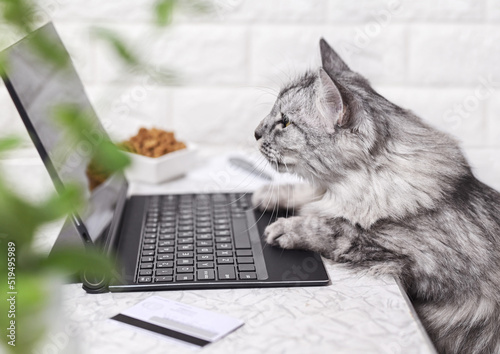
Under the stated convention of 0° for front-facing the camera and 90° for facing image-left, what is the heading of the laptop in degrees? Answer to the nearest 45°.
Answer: approximately 270°

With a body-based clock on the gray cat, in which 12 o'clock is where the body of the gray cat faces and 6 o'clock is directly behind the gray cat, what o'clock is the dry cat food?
The dry cat food is roughly at 1 o'clock from the gray cat.

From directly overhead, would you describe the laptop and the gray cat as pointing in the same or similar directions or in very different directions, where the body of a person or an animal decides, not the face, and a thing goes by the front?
very different directions

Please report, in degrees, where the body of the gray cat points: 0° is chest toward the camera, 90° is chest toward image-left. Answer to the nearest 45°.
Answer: approximately 90°

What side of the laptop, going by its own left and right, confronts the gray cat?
front

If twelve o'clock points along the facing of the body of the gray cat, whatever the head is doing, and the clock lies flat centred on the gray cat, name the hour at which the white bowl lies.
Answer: The white bowl is roughly at 1 o'clock from the gray cat.

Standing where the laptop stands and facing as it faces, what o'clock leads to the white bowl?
The white bowl is roughly at 9 o'clock from the laptop.

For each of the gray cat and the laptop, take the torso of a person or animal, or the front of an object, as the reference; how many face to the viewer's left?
1

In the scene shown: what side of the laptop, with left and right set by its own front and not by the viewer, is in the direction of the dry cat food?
left

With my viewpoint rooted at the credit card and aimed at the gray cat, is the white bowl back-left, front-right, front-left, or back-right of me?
front-left
